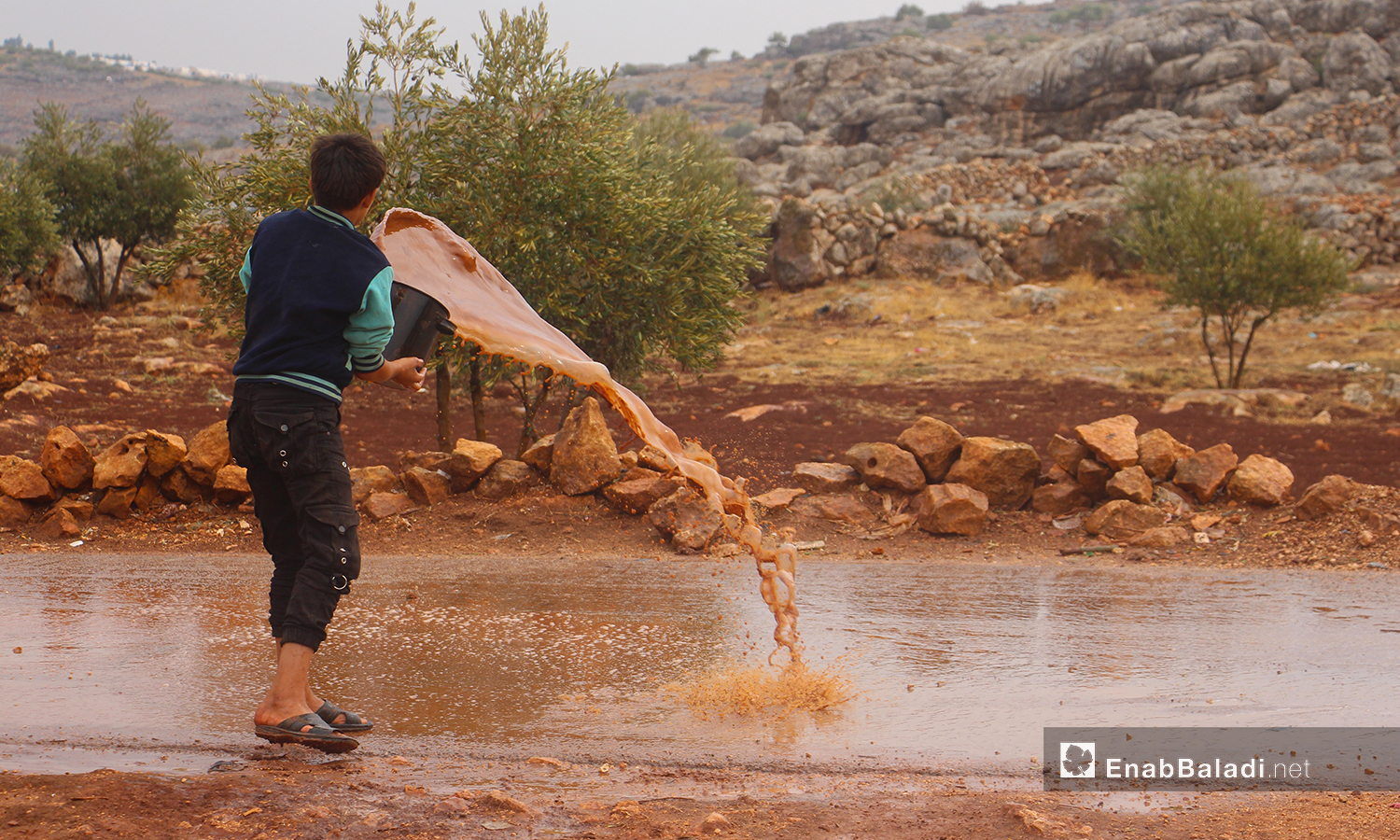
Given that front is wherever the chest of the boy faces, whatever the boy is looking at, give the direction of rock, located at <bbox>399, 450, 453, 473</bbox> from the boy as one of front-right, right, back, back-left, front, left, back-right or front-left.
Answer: front-left

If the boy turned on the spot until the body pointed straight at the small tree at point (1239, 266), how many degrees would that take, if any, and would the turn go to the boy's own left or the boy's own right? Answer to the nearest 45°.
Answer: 0° — they already face it

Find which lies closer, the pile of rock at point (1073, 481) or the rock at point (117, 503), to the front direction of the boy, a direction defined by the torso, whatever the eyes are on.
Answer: the pile of rock

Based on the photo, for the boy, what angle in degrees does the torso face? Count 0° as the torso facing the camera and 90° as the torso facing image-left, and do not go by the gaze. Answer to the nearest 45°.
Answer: approximately 225°

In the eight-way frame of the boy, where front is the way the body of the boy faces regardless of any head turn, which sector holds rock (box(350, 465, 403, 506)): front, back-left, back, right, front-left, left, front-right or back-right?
front-left

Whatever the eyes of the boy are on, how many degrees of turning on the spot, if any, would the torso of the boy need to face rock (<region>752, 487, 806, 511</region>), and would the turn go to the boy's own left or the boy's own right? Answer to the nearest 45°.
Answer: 0° — they already face it

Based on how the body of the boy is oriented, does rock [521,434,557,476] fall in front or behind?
in front

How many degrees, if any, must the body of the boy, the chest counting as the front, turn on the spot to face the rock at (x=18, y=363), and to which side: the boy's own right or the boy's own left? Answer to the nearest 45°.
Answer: approximately 45° to the boy's own left

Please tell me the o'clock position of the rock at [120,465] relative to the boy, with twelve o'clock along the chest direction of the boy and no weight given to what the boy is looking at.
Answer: The rock is roughly at 10 o'clock from the boy.

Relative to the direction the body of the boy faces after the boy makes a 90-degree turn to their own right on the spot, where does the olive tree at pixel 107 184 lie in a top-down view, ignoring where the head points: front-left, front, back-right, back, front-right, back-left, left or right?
back-left

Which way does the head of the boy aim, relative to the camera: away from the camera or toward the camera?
away from the camera
